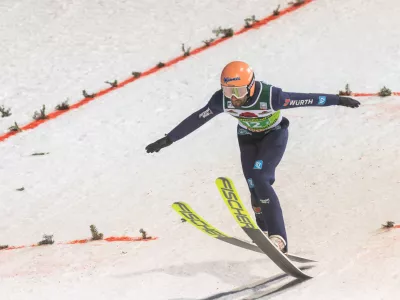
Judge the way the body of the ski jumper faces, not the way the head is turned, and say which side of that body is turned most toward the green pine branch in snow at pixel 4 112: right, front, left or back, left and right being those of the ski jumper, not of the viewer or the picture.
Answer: right

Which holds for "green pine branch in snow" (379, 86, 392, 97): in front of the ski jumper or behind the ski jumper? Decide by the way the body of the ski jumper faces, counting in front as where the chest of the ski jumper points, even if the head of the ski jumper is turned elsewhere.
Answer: behind

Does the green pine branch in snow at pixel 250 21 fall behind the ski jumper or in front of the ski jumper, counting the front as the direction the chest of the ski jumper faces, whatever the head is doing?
behind

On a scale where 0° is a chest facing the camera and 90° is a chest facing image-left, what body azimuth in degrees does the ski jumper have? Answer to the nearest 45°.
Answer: approximately 45°
